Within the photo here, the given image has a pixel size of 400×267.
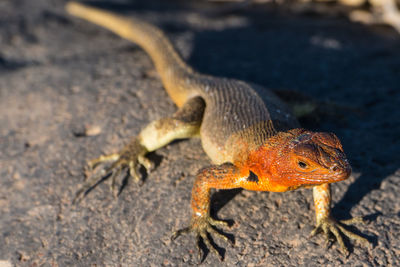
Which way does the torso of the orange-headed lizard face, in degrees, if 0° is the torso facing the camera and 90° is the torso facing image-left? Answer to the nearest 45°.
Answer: approximately 315°
